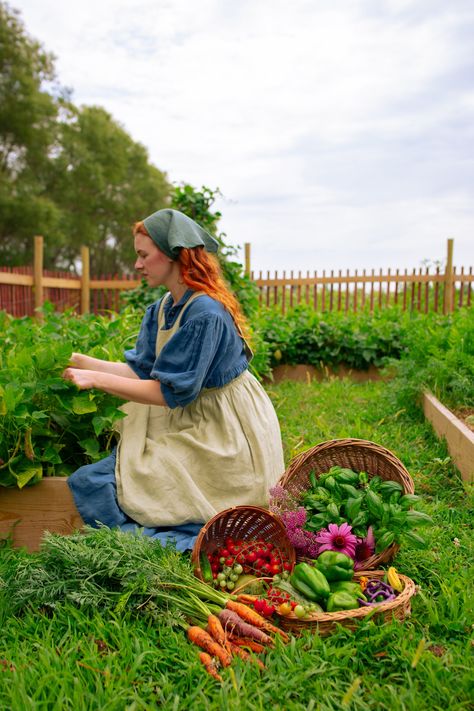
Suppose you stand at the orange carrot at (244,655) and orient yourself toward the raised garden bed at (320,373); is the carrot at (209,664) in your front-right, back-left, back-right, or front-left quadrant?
back-left

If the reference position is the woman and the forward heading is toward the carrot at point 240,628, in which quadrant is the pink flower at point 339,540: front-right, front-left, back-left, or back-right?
front-left

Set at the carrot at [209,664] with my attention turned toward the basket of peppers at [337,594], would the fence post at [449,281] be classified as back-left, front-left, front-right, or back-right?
front-left

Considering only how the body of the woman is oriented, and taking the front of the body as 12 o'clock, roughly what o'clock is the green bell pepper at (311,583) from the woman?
The green bell pepper is roughly at 8 o'clock from the woman.

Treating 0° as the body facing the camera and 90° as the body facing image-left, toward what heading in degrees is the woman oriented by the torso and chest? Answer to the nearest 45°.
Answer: approximately 90°

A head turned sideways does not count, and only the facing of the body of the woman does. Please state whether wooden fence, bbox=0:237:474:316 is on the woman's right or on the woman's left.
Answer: on the woman's right

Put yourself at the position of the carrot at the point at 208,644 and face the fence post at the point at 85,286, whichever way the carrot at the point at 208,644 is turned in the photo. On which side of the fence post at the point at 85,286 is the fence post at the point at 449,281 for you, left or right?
right

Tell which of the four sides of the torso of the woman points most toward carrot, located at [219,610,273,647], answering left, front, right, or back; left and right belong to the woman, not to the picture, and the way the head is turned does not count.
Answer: left

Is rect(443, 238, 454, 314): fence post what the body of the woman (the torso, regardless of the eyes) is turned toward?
no

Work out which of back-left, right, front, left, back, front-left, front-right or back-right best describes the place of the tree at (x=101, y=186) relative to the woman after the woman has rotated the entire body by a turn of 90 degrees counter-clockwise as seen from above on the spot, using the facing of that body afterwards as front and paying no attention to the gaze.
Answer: back

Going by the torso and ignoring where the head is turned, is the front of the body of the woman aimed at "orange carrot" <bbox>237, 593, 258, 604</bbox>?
no

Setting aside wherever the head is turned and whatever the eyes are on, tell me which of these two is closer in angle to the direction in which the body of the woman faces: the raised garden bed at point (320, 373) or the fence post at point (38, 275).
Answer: the fence post

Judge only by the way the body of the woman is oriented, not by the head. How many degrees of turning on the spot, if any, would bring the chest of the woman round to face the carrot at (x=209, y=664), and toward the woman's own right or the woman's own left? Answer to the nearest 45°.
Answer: approximately 90° to the woman's own left

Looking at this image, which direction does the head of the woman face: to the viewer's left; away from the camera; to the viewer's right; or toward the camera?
to the viewer's left
